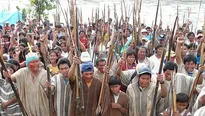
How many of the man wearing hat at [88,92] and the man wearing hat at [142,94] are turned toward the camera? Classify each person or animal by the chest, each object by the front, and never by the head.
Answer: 2

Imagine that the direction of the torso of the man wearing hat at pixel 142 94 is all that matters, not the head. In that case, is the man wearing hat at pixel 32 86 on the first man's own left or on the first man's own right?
on the first man's own right

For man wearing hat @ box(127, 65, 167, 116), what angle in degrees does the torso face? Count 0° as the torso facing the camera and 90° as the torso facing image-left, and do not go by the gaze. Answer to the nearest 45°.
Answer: approximately 0°

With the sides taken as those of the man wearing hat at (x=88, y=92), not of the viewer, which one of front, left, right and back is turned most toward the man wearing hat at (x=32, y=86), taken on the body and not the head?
right

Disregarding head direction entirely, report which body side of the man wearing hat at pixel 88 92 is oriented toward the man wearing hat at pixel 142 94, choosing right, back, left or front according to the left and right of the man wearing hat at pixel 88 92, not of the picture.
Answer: left

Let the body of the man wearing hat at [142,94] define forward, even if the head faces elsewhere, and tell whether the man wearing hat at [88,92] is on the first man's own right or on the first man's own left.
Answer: on the first man's own right
